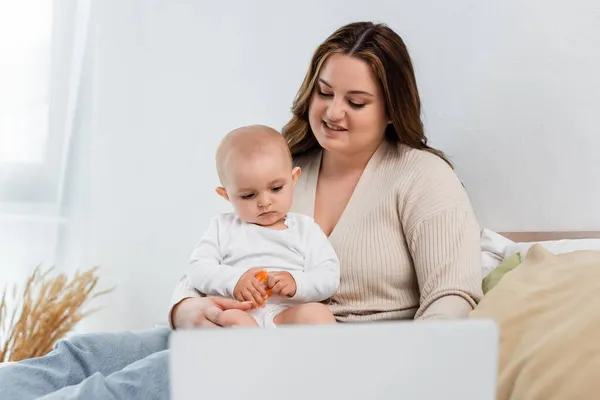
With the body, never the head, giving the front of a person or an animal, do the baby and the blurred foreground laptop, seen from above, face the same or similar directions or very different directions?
very different directions

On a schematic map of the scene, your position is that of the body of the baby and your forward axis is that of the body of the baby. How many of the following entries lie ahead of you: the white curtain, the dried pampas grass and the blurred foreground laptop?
1

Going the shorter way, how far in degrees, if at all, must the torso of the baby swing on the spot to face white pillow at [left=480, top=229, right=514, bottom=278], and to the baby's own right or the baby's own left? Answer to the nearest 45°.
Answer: approximately 90° to the baby's own left

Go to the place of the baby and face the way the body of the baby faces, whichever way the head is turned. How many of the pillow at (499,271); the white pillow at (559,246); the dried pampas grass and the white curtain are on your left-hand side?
2

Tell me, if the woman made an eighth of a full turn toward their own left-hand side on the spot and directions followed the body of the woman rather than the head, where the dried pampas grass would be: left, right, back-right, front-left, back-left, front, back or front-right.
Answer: back-right

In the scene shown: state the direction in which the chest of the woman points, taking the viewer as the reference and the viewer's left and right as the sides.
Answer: facing the viewer and to the left of the viewer

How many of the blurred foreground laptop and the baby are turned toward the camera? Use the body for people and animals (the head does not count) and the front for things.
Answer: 1

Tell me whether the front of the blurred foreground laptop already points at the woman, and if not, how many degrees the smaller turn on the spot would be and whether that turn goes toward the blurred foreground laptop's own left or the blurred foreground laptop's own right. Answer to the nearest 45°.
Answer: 0° — it already faces them

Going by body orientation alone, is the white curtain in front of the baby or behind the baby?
behind

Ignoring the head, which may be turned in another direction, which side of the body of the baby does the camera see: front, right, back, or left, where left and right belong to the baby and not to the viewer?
front

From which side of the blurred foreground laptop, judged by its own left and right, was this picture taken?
back

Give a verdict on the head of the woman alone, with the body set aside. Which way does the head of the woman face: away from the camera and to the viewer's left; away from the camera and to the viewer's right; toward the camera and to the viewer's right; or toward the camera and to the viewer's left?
toward the camera and to the viewer's left

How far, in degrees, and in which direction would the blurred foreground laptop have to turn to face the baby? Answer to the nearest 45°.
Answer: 0° — it already faces them
